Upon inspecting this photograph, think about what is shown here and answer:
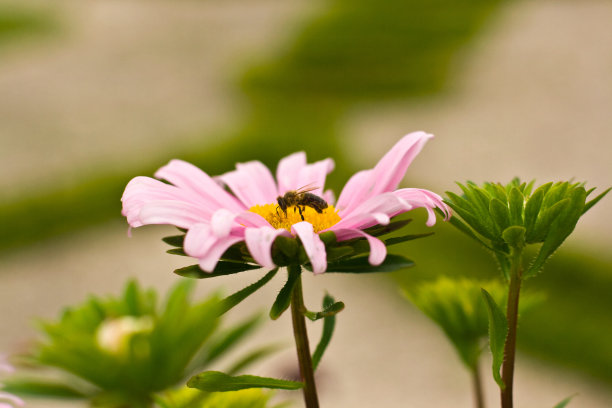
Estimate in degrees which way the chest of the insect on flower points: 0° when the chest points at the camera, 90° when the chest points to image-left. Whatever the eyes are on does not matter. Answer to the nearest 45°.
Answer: approximately 90°
